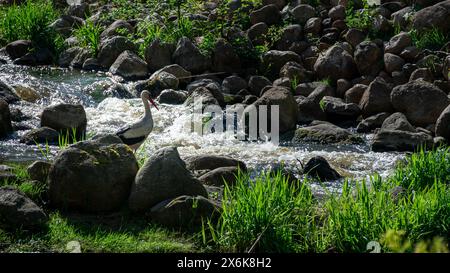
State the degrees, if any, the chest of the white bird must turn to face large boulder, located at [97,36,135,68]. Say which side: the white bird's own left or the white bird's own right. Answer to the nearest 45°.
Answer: approximately 90° to the white bird's own left

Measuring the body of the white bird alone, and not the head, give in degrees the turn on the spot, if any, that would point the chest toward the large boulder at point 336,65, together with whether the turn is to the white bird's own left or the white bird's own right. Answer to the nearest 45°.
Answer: approximately 45° to the white bird's own left

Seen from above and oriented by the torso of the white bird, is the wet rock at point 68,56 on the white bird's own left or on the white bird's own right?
on the white bird's own left

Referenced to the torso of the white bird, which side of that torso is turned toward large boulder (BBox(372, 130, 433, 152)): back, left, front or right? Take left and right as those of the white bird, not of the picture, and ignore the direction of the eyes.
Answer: front

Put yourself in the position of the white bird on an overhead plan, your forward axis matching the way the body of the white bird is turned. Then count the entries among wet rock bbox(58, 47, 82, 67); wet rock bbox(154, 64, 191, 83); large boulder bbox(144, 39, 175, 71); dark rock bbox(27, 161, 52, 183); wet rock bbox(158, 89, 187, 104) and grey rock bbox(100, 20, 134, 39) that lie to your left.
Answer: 5

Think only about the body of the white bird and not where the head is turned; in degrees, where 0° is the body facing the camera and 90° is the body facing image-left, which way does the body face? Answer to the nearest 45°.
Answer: approximately 270°

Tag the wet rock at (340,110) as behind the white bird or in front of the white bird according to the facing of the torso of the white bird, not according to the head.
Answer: in front

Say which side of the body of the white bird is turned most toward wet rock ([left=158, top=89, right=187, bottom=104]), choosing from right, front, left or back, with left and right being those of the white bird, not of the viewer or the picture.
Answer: left

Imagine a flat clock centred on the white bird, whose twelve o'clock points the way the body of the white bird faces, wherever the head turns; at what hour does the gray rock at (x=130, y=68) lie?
The gray rock is roughly at 9 o'clock from the white bird.

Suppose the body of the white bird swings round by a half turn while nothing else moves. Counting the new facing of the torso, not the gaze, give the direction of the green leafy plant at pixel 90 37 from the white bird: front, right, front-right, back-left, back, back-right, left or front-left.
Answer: right

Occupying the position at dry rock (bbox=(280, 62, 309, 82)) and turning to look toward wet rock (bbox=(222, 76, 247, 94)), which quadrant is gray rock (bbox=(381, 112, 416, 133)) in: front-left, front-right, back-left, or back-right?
back-left

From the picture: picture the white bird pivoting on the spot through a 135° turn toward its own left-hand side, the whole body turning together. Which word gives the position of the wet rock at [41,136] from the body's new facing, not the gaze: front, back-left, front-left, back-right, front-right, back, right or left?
front

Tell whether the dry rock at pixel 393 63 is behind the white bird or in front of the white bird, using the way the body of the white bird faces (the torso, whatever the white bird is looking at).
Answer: in front

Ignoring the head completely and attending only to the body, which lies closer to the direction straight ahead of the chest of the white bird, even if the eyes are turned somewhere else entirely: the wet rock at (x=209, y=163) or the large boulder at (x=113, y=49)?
the wet rock

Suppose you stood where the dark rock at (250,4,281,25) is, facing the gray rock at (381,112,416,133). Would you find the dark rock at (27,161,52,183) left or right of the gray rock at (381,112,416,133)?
right
